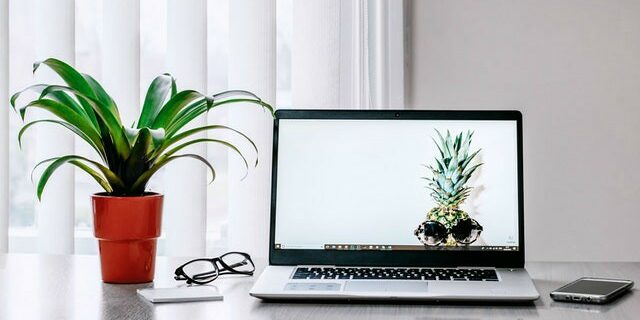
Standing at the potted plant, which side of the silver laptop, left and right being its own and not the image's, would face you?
right

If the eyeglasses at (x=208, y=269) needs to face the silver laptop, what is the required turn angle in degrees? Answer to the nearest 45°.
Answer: approximately 45° to its left

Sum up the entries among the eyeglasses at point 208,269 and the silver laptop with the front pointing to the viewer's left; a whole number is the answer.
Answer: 0

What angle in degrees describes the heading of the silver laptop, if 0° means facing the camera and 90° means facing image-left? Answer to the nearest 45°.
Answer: approximately 0°

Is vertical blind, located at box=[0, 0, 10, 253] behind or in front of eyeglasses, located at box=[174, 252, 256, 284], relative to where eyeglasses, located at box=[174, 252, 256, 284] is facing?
behind
